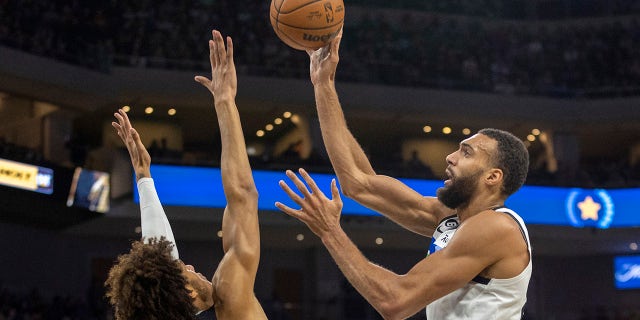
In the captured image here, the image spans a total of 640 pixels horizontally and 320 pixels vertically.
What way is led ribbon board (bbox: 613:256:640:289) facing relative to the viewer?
toward the camera

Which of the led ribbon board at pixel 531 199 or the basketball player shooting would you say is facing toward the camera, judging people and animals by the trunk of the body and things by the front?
the led ribbon board

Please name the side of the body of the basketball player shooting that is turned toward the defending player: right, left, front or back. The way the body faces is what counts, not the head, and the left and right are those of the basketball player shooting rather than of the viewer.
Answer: front

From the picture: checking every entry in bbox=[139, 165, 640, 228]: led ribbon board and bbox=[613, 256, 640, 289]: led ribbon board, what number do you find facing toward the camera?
2

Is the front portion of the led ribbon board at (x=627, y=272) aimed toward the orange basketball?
yes

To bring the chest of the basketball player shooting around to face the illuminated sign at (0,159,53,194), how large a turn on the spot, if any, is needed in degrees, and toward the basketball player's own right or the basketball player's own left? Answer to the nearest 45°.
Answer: approximately 45° to the basketball player's own right

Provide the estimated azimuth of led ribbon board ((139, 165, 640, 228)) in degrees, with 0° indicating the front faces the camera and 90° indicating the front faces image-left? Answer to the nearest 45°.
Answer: approximately 0°

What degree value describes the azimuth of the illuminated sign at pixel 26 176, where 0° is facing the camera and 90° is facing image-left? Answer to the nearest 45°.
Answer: approximately 315°

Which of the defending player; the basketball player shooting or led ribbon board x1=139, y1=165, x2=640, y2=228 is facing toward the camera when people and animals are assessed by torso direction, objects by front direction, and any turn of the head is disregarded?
the led ribbon board

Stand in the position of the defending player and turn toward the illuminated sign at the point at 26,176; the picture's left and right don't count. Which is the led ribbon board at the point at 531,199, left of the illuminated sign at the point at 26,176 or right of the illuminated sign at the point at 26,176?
right

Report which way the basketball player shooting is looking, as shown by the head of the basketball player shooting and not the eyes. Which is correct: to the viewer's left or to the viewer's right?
to the viewer's left

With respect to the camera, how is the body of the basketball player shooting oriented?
to the viewer's left

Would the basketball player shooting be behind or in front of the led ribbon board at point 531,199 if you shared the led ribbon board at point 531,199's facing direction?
in front

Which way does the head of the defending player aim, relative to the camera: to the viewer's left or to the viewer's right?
to the viewer's right

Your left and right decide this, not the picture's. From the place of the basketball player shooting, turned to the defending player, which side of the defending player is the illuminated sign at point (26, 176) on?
right
